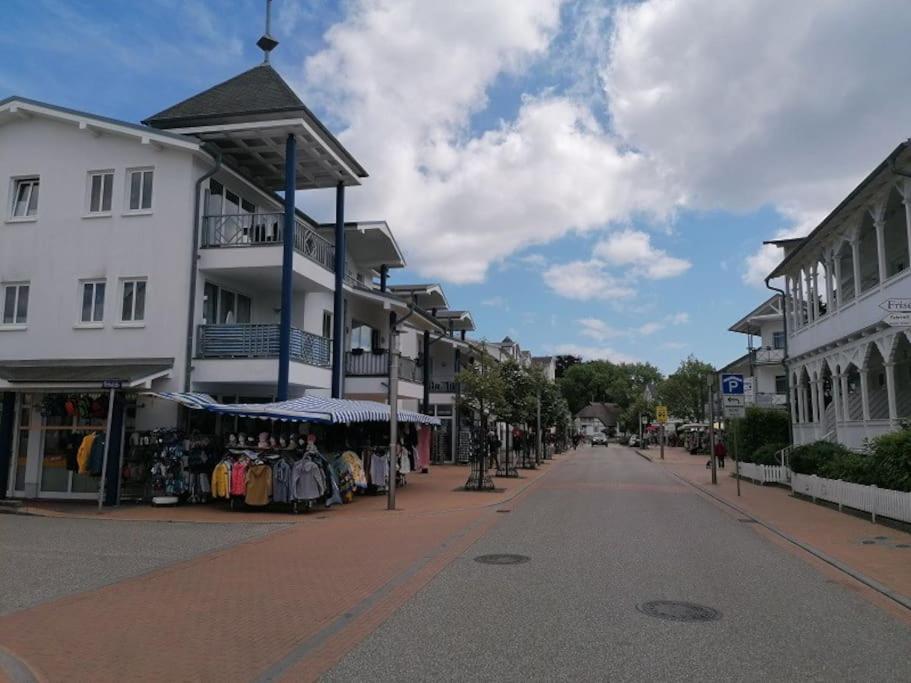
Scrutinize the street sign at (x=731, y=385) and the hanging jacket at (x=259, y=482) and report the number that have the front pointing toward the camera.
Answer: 2

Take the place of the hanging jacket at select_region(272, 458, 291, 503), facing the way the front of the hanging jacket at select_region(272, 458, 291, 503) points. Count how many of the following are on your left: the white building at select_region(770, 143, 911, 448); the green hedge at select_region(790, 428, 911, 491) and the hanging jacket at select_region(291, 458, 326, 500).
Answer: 3

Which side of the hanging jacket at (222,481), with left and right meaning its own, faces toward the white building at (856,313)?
left

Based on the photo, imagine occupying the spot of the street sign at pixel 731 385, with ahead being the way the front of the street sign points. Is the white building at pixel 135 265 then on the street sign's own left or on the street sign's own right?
on the street sign's own right

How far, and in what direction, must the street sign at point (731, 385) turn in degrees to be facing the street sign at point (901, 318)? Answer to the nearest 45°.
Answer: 0° — it already faces it

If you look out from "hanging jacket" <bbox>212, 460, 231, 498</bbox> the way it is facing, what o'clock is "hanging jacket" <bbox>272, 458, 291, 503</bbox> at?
"hanging jacket" <bbox>272, 458, 291, 503</bbox> is roughly at 10 o'clock from "hanging jacket" <bbox>212, 460, 231, 498</bbox>.

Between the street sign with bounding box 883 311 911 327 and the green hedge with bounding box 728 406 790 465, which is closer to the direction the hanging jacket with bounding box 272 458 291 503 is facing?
the street sign

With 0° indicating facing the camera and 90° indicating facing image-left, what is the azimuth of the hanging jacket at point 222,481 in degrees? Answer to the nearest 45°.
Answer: approximately 0°

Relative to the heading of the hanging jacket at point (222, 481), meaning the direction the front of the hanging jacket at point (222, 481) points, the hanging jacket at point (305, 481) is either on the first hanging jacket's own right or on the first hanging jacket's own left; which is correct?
on the first hanging jacket's own left
